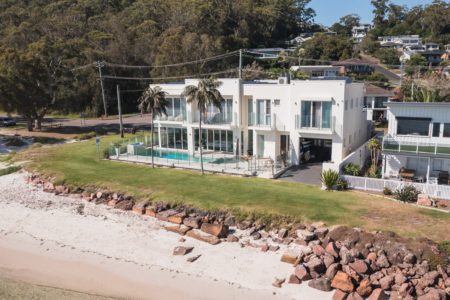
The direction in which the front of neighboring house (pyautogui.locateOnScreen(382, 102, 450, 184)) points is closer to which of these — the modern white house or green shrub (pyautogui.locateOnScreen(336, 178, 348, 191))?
the green shrub

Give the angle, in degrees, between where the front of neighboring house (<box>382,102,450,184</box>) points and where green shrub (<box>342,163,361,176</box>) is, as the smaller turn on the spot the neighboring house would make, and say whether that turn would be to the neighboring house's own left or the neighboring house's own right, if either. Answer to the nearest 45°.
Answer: approximately 45° to the neighboring house's own right

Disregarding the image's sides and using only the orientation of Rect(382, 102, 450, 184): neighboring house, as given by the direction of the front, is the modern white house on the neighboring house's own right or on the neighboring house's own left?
on the neighboring house's own right

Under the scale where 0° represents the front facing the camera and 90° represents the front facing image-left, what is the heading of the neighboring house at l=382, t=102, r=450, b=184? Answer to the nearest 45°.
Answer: approximately 0°

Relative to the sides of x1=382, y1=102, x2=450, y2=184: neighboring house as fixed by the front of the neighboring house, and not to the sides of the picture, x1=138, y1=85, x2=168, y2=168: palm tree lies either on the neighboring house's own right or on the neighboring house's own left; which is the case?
on the neighboring house's own right

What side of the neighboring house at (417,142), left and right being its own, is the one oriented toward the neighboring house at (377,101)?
back

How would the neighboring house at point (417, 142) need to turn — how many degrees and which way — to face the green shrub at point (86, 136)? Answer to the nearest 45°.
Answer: approximately 90° to its right

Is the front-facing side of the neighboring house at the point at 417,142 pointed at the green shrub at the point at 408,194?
yes

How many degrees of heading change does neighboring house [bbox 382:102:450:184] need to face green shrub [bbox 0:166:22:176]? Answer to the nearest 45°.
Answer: approximately 90° to its right
